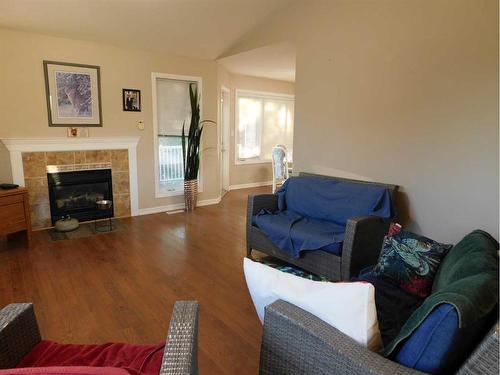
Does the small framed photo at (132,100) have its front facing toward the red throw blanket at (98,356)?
yes

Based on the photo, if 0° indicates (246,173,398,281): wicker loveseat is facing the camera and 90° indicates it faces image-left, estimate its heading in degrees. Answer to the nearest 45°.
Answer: approximately 45°

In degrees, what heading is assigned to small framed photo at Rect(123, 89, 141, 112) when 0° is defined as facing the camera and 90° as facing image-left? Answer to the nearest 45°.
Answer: approximately 0°

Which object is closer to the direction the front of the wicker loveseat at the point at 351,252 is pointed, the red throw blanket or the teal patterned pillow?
the red throw blanket

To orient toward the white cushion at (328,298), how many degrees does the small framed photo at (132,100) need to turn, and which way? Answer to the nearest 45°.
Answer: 0° — it already faces it

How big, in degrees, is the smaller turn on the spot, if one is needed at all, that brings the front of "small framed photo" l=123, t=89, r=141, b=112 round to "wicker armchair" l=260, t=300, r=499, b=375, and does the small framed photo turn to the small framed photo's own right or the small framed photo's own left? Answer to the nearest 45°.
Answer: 0° — it already faces it

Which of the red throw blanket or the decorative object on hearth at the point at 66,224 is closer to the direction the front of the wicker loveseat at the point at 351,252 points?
the red throw blanket

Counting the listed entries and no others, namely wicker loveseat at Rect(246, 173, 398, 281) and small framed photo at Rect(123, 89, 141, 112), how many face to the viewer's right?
0

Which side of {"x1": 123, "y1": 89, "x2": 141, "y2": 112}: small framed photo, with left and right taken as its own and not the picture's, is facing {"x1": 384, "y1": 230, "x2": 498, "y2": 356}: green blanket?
front

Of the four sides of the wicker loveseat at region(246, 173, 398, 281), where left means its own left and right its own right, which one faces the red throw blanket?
front

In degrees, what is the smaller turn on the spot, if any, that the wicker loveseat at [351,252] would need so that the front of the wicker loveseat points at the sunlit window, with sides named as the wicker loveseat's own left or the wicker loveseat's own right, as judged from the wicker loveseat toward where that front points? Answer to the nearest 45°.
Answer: approximately 135° to the wicker loveseat's own right

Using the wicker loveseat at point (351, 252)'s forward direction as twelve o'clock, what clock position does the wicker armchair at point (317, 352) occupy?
the wicker armchair at point (317, 352) is roughly at 11 o'clock from the wicker loveseat at point (351, 252).

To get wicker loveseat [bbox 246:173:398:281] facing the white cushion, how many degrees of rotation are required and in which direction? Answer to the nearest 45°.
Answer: approximately 45° to its left

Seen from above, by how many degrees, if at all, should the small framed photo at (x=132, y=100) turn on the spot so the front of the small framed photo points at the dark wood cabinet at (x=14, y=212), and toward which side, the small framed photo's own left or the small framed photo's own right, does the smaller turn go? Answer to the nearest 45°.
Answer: approximately 45° to the small framed photo's own right
